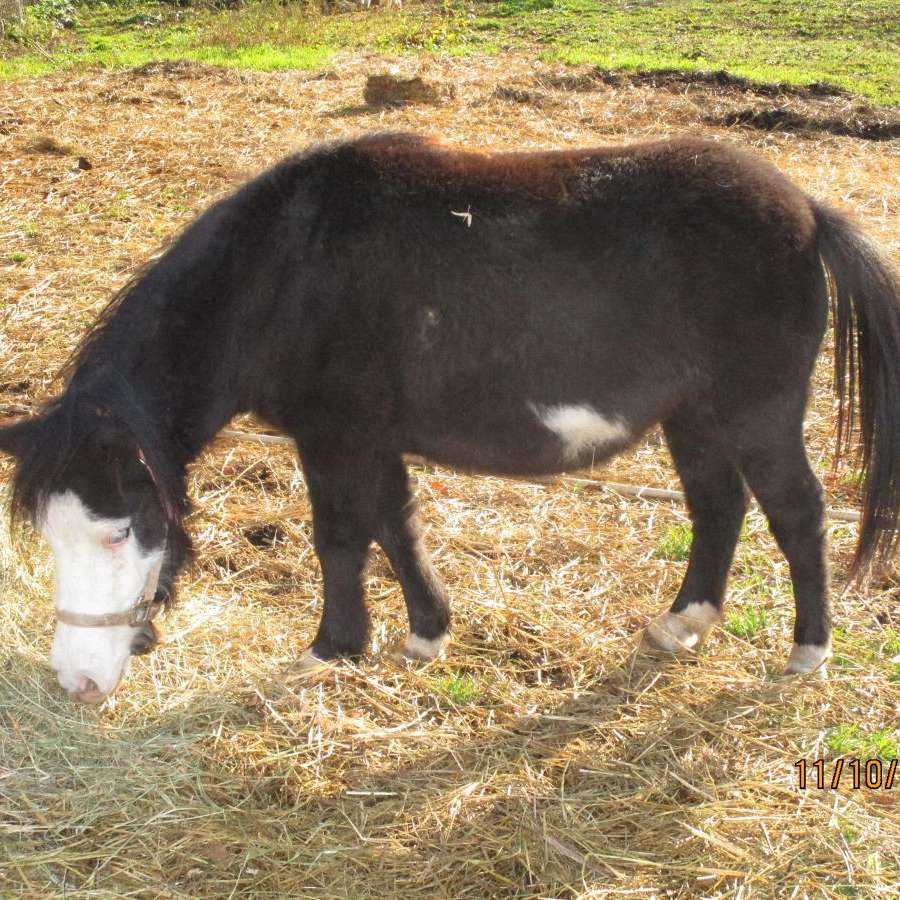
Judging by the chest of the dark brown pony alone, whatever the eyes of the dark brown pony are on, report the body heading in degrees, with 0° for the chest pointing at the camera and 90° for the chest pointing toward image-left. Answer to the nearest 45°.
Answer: approximately 90°
